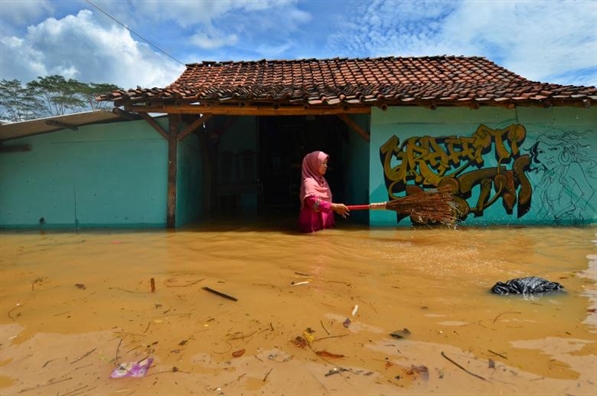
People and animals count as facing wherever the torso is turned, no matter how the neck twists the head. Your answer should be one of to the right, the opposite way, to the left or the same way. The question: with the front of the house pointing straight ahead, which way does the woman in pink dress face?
to the left

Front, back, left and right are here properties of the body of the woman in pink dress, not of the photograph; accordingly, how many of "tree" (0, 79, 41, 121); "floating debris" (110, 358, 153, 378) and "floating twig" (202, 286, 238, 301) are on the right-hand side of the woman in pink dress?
2

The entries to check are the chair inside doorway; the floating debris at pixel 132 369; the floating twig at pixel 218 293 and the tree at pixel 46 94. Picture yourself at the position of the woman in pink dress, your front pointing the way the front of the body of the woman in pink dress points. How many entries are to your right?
2

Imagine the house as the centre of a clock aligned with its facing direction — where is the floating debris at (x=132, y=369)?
The floating debris is roughly at 1 o'clock from the house.

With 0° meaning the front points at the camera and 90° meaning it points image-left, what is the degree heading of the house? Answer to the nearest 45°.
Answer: approximately 0°

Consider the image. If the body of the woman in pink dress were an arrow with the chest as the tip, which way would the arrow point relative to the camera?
to the viewer's right
